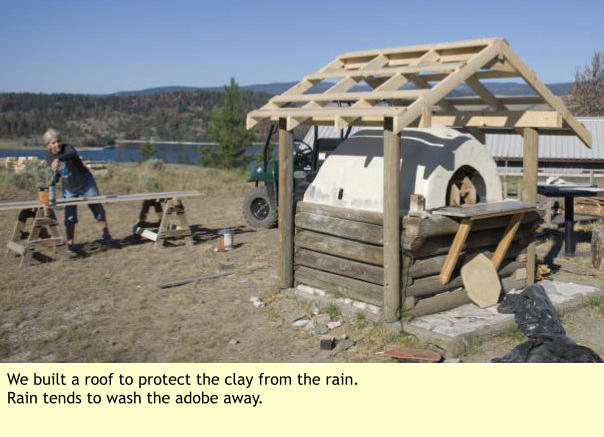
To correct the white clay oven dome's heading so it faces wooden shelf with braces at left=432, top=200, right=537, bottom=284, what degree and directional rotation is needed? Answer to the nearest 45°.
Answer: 0° — it already faces it

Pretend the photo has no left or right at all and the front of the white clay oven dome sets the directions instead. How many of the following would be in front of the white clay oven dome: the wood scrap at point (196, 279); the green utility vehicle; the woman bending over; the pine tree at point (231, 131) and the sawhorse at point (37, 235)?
0

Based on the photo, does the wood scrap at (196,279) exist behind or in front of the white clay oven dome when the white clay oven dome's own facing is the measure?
behind

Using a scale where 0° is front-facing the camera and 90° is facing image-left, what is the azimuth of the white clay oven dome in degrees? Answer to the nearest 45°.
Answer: approximately 315°

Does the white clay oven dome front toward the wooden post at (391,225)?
no

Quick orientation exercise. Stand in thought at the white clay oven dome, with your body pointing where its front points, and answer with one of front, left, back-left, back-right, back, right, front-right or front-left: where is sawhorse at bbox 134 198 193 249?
back

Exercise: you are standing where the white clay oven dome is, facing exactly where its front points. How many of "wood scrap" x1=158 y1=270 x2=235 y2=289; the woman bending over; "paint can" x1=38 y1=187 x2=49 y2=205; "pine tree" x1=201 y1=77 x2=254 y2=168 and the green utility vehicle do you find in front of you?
0

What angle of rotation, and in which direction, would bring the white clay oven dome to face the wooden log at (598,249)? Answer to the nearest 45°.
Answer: approximately 90° to its left

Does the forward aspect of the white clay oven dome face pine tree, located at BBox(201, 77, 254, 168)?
no

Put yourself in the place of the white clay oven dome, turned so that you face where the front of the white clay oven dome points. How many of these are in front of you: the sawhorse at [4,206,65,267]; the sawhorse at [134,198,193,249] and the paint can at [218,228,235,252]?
0

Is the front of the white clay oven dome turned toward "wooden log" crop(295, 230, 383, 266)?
no

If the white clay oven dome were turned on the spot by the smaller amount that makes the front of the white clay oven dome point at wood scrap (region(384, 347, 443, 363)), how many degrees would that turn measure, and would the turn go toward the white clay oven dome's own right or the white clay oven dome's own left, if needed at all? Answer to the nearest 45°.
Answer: approximately 45° to the white clay oven dome's own right
